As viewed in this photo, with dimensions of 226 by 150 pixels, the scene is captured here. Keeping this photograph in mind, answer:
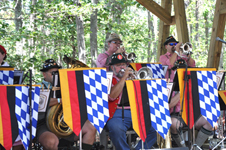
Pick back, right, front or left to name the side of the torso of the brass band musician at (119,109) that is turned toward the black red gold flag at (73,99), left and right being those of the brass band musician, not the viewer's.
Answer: right

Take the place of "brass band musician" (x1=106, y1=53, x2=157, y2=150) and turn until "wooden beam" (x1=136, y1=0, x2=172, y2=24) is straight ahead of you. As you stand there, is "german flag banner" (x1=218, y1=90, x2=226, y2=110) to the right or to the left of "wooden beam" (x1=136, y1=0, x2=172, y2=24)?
right

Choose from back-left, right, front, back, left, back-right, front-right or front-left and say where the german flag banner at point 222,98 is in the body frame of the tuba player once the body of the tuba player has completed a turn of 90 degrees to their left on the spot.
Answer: front-right

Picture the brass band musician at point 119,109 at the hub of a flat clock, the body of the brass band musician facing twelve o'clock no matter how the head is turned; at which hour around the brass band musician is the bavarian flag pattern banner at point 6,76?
The bavarian flag pattern banner is roughly at 4 o'clock from the brass band musician.

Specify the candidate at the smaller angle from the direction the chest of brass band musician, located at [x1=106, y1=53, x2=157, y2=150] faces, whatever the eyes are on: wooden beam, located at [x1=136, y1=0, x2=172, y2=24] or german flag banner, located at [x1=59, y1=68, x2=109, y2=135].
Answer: the german flag banner

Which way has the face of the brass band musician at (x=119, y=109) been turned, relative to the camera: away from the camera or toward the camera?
toward the camera

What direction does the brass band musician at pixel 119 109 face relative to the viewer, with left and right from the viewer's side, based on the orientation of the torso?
facing the viewer and to the right of the viewer

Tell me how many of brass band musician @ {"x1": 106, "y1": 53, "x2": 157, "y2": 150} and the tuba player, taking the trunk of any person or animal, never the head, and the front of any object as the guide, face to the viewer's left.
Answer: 0

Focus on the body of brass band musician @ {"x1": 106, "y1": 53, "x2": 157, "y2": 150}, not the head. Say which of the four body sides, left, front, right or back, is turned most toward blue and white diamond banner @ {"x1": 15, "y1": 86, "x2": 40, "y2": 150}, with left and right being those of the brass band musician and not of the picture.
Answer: right

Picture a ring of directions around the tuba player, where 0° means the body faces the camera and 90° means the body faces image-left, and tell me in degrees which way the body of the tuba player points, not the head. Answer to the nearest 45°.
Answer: approximately 315°

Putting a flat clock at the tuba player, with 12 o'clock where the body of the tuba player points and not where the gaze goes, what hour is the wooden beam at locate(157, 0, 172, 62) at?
The wooden beam is roughly at 9 o'clock from the tuba player.

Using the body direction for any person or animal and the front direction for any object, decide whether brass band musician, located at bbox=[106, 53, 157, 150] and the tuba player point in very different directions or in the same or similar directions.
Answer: same or similar directions

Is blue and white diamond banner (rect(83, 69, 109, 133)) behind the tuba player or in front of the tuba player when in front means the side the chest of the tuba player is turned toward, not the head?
in front

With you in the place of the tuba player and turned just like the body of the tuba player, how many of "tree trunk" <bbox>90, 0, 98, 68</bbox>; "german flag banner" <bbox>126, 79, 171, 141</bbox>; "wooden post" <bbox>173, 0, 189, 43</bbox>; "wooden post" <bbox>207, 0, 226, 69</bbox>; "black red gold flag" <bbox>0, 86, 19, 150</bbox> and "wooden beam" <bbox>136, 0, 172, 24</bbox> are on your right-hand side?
1

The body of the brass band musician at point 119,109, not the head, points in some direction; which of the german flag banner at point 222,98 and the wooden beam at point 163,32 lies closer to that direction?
the german flag banner
